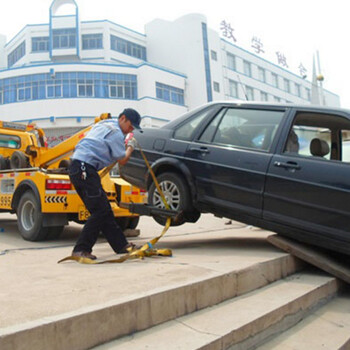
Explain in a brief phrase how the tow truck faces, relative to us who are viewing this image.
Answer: facing away from the viewer and to the left of the viewer

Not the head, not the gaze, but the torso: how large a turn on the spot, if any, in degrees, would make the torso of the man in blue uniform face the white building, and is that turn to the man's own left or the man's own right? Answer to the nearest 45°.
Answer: approximately 90° to the man's own left

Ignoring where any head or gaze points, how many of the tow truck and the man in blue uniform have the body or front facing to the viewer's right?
1

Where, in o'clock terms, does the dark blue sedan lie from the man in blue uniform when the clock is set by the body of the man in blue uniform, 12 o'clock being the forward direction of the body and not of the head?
The dark blue sedan is roughly at 12 o'clock from the man in blue uniform.

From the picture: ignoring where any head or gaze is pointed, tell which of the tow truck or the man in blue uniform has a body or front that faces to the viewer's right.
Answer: the man in blue uniform

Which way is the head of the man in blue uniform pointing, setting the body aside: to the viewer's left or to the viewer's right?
to the viewer's right

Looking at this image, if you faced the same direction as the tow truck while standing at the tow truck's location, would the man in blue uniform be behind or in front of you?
behind

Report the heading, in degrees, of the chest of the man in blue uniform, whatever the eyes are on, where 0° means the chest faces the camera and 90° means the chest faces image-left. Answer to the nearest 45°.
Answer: approximately 270°
